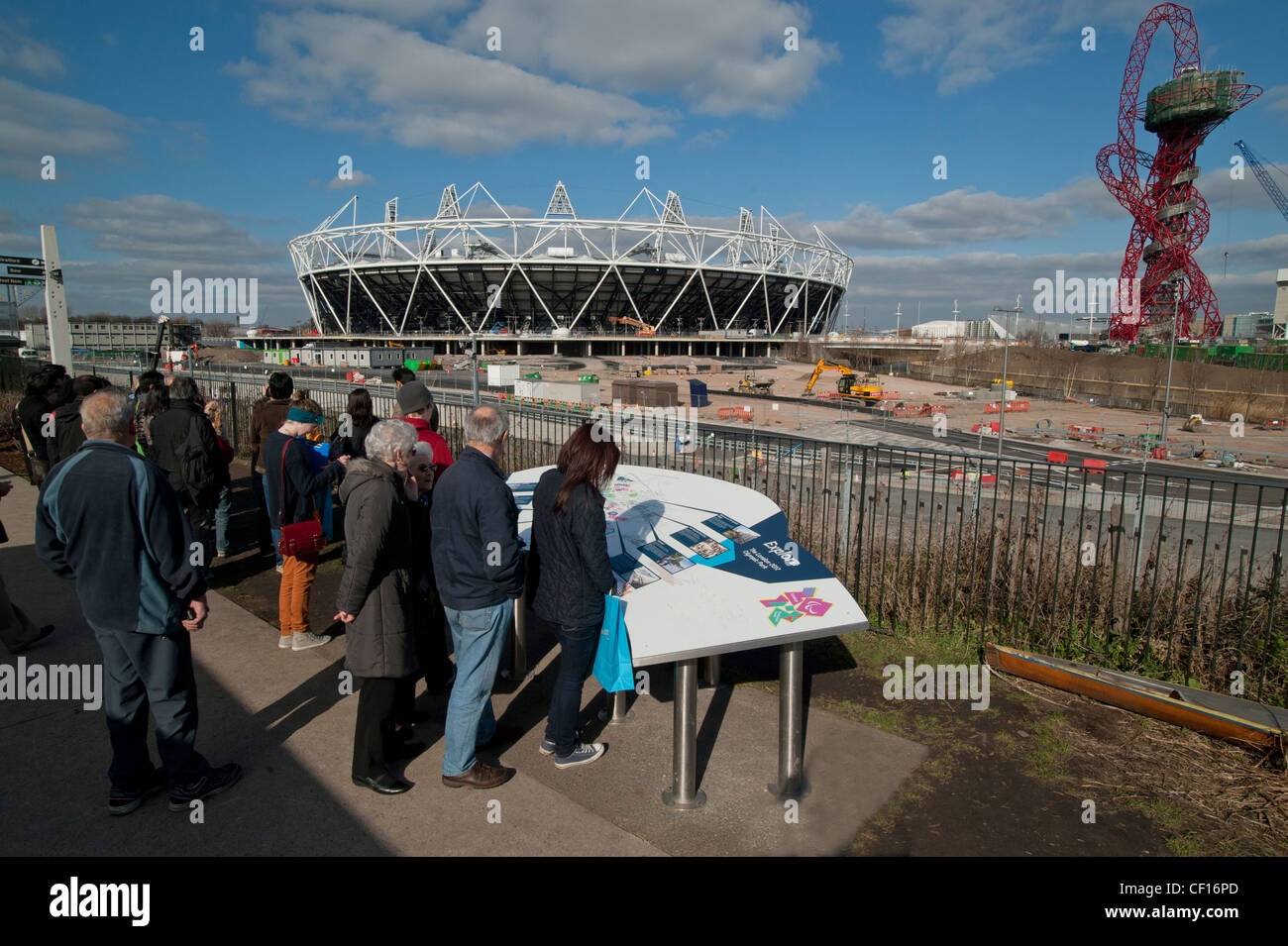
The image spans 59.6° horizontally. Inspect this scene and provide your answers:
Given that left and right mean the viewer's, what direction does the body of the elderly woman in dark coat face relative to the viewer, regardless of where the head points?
facing to the right of the viewer

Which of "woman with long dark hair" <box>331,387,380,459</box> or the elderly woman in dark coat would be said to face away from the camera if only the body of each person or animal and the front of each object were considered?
the woman with long dark hair

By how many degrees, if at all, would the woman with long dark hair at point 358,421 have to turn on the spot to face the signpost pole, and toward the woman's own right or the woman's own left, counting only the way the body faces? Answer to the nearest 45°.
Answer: approximately 45° to the woman's own left

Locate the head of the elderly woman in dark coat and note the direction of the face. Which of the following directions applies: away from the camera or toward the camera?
away from the camera

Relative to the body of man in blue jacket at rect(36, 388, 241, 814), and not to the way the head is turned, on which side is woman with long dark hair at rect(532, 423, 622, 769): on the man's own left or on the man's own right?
on the man's own right

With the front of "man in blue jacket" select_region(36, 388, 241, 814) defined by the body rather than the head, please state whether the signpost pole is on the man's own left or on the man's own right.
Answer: on the man's own left

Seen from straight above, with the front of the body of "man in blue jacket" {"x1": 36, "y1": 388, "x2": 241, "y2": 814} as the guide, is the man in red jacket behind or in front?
in front

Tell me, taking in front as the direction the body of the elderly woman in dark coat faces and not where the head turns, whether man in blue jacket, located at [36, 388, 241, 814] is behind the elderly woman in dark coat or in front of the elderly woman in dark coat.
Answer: behind

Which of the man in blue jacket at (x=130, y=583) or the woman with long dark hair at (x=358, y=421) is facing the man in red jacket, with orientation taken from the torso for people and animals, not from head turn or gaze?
the man in blue jacket

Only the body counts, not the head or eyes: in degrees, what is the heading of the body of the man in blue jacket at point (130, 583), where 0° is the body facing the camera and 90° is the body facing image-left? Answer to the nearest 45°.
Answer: approximately 225°

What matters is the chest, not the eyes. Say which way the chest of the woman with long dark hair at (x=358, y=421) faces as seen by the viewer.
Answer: away from the camera

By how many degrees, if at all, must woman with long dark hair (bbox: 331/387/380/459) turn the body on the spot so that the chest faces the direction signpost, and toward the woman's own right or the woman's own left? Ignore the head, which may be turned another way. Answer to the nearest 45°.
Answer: approximately 45° to the woman's own left

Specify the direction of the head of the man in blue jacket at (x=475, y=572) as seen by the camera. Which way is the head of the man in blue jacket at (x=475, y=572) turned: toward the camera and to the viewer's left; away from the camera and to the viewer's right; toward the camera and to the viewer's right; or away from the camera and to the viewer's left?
away from the camera and to the viewer's right
